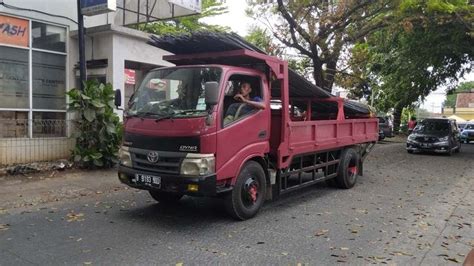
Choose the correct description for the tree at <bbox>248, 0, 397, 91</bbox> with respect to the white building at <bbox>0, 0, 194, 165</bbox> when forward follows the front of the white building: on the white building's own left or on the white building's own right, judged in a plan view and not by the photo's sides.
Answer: on the white building's own left

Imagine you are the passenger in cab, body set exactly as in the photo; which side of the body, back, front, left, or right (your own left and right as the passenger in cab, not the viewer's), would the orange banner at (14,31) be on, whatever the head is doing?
right

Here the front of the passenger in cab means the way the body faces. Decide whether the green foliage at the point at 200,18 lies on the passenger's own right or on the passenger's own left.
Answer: on the passenger's own right

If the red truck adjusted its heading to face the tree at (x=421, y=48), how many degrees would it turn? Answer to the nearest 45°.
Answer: approximately 180°

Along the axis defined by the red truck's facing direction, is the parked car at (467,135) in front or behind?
behind

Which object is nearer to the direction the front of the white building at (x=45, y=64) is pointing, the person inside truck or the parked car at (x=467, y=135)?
the person inside truck

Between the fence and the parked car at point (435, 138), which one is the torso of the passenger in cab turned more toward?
the fence

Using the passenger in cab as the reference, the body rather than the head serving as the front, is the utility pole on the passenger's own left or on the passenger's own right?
on the passenger's own right

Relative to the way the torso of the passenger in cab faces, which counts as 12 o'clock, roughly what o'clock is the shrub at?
The shrub is roughly at 3 o'clock from the passenger in cab.

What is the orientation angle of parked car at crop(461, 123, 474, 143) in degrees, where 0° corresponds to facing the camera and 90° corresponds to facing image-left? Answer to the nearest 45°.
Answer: approximately 45°

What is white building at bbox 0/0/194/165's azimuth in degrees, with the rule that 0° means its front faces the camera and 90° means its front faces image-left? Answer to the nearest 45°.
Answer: approximately 315°

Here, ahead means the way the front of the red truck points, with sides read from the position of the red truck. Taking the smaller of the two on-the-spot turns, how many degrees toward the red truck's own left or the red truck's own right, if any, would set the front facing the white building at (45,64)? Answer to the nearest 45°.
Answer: approximately 90° to the red truck's own right

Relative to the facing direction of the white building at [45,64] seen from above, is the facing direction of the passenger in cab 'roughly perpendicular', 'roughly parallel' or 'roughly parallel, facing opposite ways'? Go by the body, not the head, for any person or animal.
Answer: roughly perpendicular
